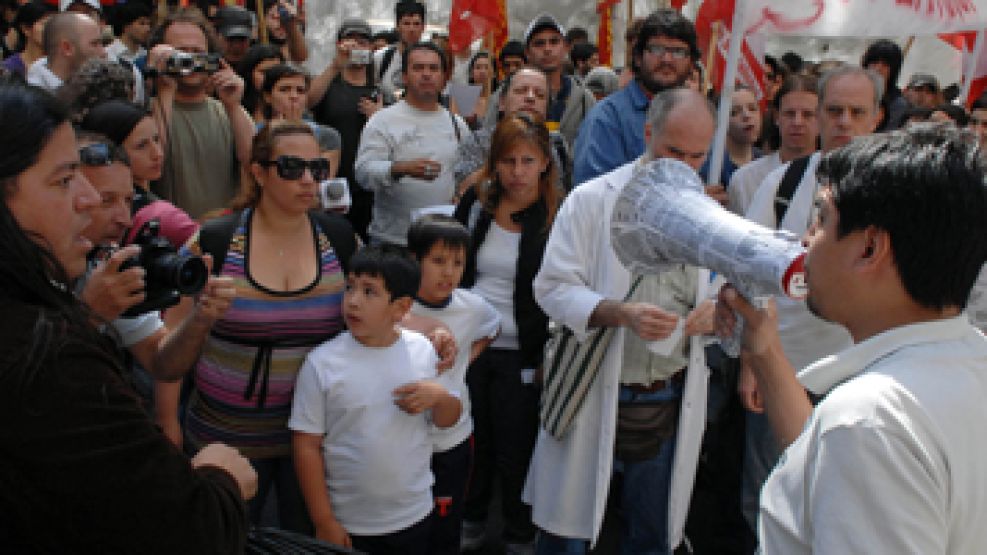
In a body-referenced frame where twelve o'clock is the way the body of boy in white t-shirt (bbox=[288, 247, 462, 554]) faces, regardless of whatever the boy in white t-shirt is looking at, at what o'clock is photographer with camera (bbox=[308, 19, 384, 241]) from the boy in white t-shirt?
The photographer with camera is roughly at 6 o'clock from the boy in white t-shirt.

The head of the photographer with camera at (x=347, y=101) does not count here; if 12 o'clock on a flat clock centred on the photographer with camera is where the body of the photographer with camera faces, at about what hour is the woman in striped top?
The woman in striped top is roughly at 12 o'clock from the photographer with camera.

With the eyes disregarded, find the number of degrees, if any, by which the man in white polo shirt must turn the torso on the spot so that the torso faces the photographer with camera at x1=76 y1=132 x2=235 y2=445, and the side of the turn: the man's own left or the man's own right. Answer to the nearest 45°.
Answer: approximately 45° to the man's own left

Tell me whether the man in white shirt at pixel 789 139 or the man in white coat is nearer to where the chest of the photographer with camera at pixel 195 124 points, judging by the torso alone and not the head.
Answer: the man in white coat

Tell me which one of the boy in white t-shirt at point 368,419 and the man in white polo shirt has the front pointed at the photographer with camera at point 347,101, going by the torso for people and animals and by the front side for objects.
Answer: the man in white polo shirt
